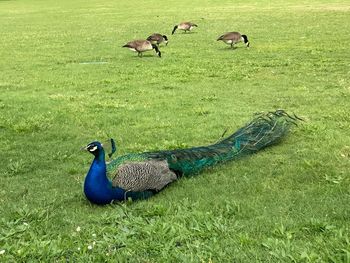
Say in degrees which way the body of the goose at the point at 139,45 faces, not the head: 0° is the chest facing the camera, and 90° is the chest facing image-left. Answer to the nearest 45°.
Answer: approximately 270°

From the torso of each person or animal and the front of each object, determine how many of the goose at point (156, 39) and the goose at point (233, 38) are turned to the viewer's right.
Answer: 2

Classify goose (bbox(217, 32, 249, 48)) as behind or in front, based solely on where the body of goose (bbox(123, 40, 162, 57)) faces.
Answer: in front

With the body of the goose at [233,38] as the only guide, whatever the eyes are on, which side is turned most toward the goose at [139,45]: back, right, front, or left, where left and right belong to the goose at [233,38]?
back

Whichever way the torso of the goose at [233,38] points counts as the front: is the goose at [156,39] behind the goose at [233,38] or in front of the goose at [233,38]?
behind

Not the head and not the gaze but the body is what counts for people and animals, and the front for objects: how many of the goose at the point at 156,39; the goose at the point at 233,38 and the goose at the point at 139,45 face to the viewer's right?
3

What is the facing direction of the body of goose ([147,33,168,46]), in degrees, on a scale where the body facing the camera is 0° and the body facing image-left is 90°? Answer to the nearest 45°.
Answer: approximately 270°

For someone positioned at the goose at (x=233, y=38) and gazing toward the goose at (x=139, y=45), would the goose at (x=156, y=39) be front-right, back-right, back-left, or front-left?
front-right

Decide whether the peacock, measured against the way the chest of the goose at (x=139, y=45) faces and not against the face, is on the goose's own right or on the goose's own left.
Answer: on the goose's own right

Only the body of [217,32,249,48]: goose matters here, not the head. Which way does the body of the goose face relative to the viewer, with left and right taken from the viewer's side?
facing to the right of the viewer
